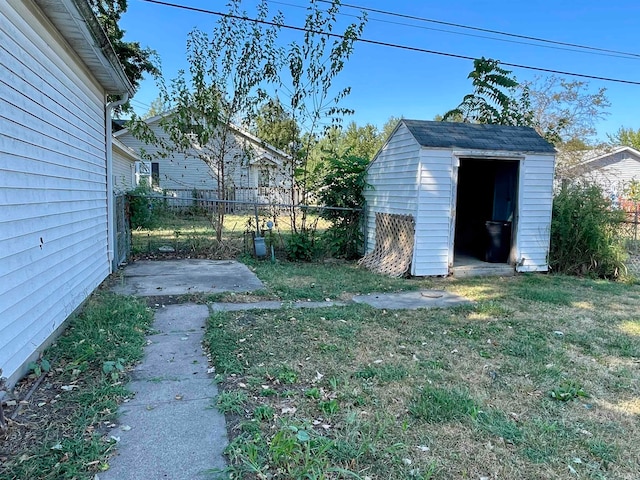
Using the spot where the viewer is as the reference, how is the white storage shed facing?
facing the viewer

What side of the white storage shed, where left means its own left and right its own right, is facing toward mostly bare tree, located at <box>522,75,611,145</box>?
back

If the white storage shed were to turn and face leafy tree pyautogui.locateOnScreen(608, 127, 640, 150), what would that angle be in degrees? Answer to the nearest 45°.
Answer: approximately 180°

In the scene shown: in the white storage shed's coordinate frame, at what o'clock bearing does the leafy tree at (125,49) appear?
The leafy tree is roughly at 4 o'clock from the white storage shed.

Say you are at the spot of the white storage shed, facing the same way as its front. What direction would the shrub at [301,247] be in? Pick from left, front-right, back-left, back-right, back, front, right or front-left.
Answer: right

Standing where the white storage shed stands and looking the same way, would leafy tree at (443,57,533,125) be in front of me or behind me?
behind

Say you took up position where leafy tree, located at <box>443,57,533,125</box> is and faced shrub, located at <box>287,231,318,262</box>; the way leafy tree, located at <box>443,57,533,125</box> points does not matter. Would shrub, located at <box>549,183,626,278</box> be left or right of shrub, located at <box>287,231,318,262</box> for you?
left

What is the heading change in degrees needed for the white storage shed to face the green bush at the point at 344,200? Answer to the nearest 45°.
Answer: approximately 90° to its right

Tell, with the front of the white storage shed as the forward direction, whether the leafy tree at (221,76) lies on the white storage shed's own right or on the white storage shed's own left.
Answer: on the white storage shed's own right

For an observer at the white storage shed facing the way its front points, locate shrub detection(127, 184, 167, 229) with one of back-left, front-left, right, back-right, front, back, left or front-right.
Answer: right
